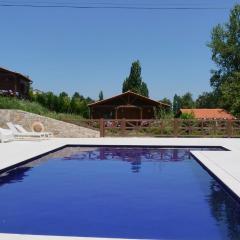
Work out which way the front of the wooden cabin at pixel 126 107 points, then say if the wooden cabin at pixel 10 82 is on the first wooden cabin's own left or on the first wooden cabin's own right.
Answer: on the first wooden cabin's own right

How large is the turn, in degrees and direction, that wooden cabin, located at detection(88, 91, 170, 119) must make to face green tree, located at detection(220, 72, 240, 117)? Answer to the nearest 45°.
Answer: approximately 90° to its left

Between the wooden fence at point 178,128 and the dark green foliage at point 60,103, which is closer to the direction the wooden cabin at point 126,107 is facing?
the wooden fence

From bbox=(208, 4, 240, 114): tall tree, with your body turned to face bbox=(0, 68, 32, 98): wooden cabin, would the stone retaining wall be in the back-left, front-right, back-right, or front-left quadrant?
front-left

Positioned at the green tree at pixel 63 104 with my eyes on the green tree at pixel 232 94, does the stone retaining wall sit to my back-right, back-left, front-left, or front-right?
front-right

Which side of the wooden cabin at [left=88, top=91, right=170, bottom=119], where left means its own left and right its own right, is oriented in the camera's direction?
front

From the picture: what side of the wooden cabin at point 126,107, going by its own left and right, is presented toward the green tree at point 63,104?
right

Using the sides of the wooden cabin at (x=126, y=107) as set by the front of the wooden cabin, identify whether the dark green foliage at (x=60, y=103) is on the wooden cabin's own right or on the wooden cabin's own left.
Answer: on the wooden cabin's own right

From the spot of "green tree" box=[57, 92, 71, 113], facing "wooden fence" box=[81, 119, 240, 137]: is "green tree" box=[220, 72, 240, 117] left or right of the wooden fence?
left

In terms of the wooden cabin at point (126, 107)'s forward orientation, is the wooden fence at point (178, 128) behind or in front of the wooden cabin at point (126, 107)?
in front
